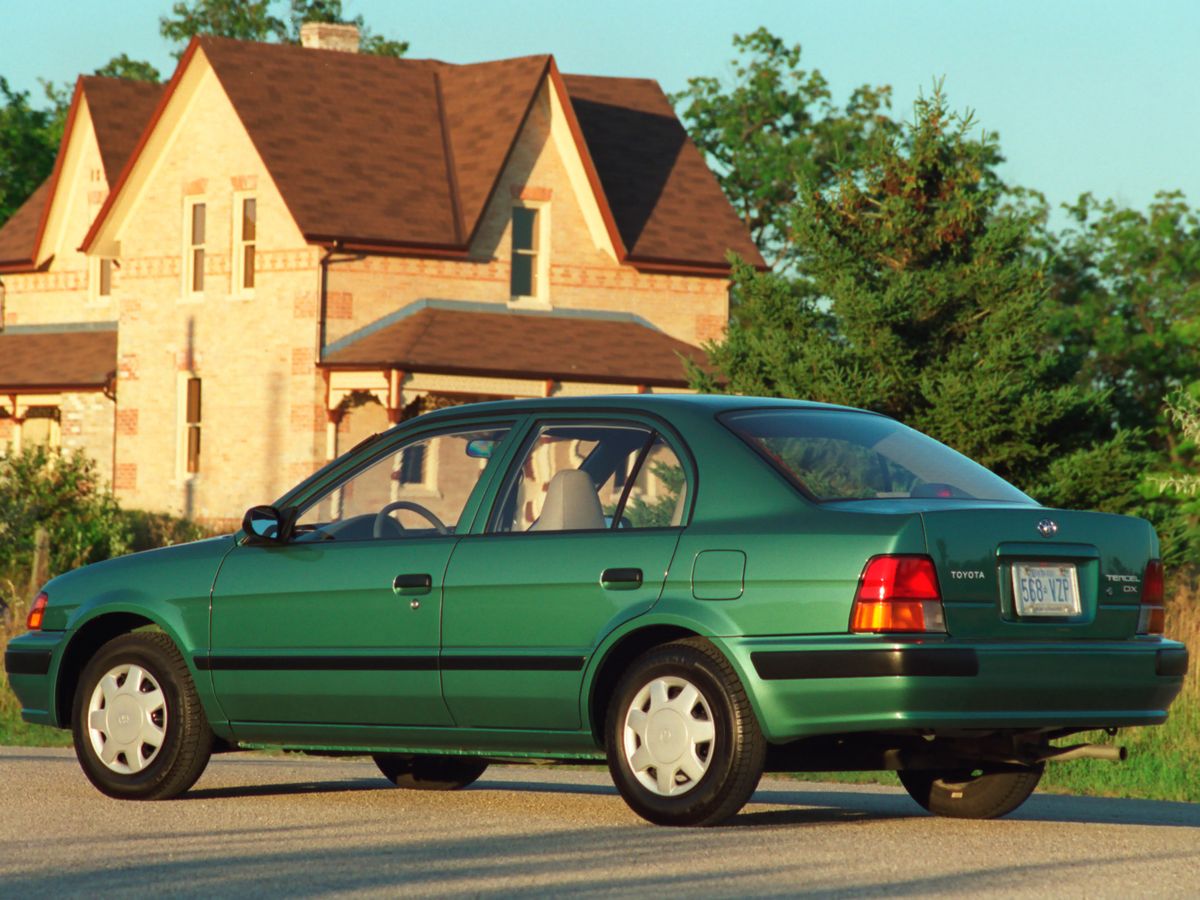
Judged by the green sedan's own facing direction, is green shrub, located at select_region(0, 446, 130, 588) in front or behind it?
in front

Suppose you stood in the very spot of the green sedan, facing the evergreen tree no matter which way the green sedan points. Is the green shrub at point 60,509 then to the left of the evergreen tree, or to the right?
left

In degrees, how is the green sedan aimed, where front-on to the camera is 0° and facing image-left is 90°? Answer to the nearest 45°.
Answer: approximately 135°

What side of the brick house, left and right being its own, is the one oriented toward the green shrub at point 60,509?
right

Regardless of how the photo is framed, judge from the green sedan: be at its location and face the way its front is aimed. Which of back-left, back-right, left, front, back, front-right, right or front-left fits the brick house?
front-right

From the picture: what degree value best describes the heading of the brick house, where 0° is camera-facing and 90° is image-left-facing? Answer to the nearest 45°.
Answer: approximately 315°

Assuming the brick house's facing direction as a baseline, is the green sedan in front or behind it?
in front

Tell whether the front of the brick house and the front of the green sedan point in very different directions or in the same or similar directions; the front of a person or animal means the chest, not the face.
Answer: very different directions
